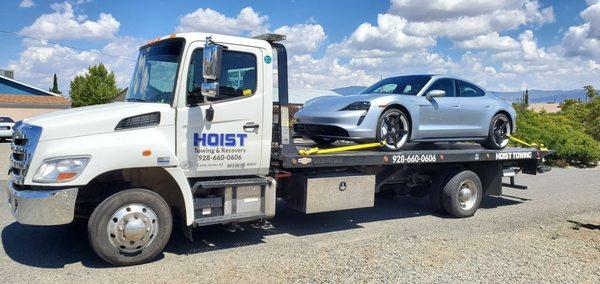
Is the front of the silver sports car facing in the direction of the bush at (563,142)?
no

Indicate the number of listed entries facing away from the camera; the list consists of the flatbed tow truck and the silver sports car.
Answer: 0

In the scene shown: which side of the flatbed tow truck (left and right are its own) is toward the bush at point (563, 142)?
back

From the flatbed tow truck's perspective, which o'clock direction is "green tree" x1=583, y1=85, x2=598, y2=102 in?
The green tree is roughly at 6 o'clock from the flatbed tow truck.

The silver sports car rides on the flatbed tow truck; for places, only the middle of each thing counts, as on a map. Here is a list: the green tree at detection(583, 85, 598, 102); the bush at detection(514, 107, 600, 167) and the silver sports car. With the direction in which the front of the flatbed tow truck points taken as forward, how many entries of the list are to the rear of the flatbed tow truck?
3

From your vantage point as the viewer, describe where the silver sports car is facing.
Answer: facing the viewer and to the left of the viewer

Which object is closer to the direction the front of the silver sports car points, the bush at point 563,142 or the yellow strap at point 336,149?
the yellow strap

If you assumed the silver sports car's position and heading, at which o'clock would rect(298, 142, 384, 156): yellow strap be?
The yellow strap is roughly at 12 o'clock from the silver sports car.

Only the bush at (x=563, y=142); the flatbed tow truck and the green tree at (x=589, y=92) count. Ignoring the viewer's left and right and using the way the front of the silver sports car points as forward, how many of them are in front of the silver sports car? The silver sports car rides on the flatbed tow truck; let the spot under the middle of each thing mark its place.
1

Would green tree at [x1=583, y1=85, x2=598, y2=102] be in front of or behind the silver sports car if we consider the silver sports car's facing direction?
behind

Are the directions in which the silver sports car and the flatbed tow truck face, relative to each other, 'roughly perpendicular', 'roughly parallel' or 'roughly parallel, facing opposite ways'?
roughly parallel

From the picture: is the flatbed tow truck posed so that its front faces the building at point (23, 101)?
no
